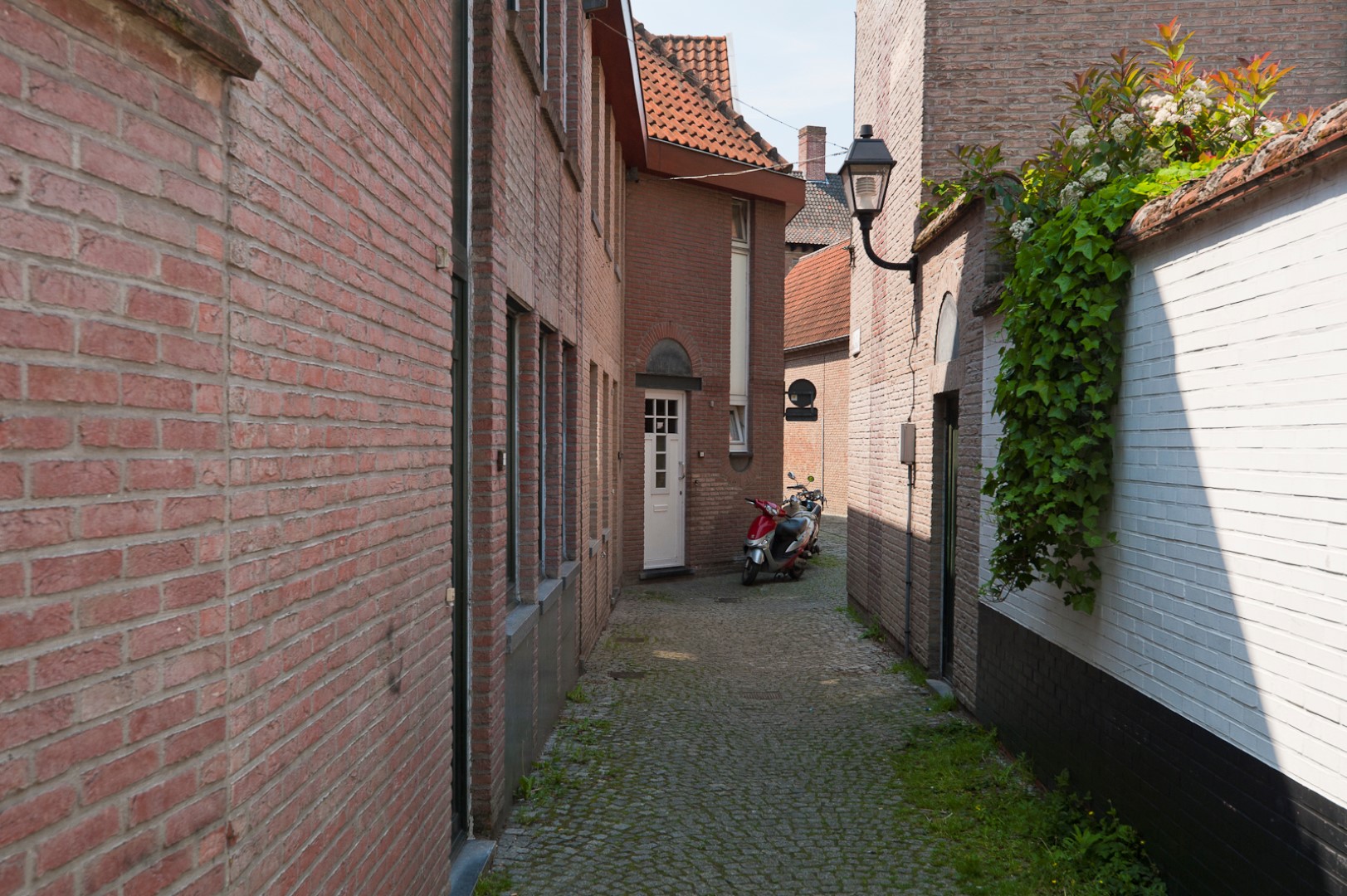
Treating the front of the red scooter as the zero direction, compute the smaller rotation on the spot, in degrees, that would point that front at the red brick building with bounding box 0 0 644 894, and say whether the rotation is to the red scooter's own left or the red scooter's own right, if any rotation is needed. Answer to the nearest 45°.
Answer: approximately 45° to the red scooter's own left

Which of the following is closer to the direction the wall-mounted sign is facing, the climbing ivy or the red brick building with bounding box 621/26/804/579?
the climbing ivy

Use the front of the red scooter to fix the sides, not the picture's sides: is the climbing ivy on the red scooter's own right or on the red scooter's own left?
on the red scooter's own left

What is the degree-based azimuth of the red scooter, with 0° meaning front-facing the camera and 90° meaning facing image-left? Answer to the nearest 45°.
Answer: approximately 45°

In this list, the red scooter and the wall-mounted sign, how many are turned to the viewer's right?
0

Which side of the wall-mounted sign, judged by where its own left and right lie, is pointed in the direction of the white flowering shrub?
front

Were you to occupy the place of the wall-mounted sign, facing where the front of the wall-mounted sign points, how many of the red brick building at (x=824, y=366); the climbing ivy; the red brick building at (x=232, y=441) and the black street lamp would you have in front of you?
3

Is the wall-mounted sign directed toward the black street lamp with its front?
yes

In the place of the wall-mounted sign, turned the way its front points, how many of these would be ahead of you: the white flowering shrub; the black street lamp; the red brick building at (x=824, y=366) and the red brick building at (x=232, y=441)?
3
